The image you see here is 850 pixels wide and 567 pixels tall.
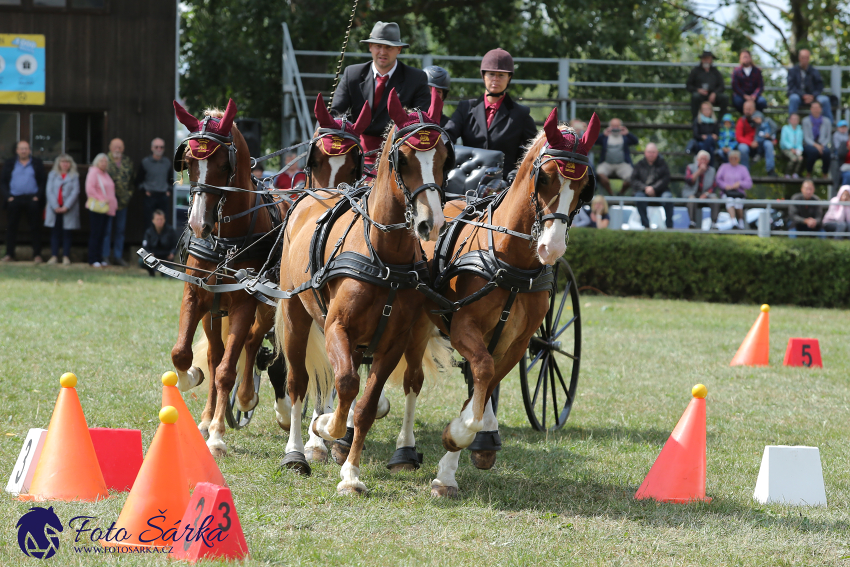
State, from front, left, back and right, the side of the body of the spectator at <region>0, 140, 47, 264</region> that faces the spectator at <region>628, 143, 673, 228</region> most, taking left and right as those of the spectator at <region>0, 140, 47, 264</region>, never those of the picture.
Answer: left

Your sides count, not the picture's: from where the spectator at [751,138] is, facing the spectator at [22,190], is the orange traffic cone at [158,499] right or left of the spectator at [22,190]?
left

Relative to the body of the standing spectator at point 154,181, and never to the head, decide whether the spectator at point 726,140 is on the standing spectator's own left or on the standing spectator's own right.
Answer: on the standing spectator's own left

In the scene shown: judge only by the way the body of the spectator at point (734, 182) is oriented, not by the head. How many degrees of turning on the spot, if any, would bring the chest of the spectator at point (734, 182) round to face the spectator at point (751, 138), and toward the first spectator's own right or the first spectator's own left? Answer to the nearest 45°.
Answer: approximately 180°

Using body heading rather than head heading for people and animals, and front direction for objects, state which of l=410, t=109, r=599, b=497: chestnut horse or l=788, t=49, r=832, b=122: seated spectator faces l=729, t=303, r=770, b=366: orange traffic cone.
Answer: the seated spectator

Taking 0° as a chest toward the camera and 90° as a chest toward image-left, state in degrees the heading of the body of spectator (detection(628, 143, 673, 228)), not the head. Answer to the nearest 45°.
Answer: approximately 0°
